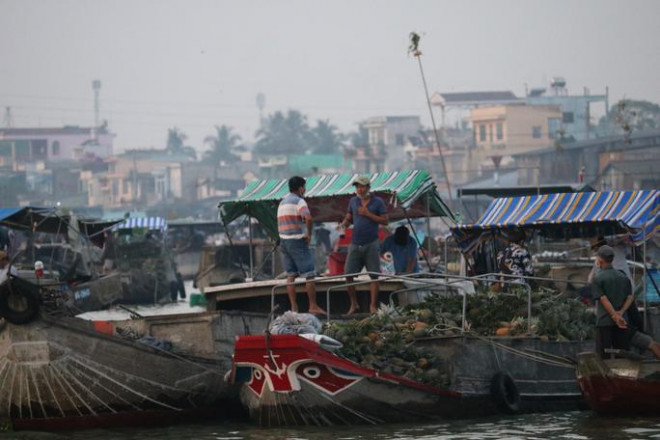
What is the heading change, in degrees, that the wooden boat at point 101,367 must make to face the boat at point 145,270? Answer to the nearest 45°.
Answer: approximately 135° to its right

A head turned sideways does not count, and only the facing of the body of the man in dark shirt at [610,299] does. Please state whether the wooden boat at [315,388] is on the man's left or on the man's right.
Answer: on the man's left

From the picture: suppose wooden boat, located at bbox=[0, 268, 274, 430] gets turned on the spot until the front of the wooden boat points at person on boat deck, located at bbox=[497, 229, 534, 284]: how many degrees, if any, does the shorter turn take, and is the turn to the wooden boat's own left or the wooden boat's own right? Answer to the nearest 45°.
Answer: approximately 135° to the wooden boat's own left

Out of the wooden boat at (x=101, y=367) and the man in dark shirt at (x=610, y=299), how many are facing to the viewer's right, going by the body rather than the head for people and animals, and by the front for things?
0

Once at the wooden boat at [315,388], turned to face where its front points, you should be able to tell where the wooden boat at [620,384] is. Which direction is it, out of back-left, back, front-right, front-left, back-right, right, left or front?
back-left

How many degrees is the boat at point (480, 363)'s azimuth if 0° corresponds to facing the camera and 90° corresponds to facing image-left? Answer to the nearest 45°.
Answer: approximately 45°

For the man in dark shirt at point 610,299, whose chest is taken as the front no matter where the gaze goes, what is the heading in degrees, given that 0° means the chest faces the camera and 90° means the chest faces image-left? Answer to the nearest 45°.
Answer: approximately 135°

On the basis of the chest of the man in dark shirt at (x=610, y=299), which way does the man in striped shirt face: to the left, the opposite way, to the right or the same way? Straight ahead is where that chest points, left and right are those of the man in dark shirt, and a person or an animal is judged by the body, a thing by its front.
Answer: to the right

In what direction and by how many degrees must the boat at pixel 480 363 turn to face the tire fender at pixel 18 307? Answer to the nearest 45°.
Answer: approximately 45° to its right

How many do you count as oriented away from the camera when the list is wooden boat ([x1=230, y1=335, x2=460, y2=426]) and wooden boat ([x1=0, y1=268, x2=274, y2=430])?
0

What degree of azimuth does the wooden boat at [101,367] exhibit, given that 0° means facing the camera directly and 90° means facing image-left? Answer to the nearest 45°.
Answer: approximately 45°

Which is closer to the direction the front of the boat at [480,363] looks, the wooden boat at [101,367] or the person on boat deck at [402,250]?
the wooden boat

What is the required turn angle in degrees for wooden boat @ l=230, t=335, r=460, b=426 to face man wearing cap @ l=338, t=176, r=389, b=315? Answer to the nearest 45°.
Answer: approximately 135° to its right

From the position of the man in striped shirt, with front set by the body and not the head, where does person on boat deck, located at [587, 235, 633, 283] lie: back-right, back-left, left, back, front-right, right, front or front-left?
front-right
